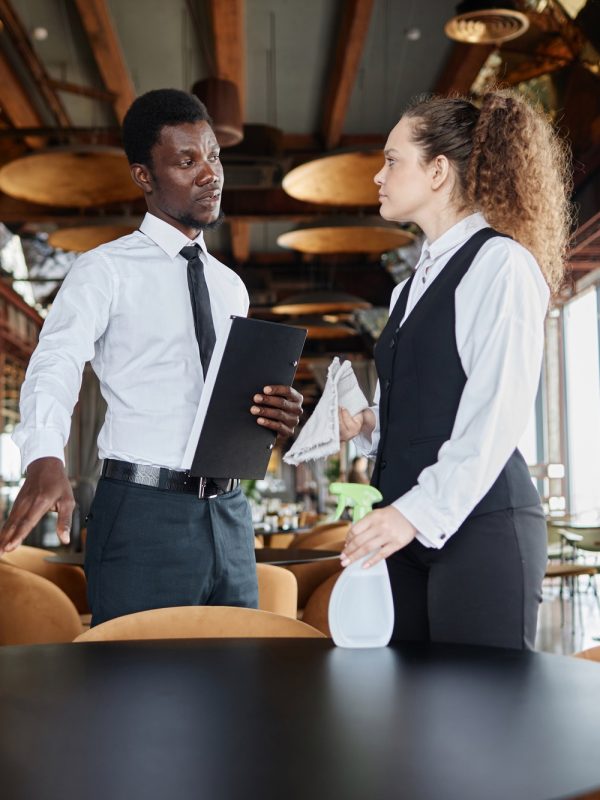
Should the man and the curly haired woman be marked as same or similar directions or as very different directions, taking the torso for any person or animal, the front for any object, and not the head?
very different directions

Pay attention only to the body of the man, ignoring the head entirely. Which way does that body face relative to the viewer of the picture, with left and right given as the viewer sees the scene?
facing the viewer and to the right of the viewer

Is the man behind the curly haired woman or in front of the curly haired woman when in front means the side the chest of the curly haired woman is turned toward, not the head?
in front

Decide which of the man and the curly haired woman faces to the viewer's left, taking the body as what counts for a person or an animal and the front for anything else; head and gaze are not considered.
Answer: the curly haired woman

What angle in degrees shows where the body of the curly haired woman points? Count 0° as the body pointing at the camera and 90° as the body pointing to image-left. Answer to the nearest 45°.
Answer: approximately 90°

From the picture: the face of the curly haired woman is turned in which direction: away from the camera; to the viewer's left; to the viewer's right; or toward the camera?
to the viewer's left

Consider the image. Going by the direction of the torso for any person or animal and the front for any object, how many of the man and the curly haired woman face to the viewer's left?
1

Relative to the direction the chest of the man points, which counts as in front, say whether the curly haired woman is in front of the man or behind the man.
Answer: in front
